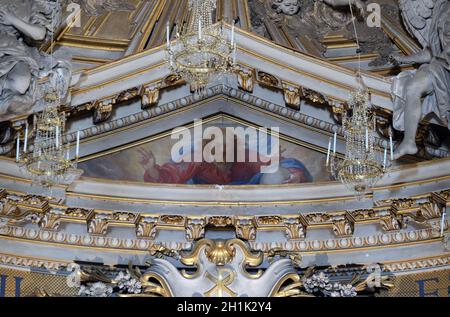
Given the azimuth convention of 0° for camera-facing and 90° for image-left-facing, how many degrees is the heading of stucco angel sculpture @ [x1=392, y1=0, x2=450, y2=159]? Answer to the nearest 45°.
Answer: approximately 45°

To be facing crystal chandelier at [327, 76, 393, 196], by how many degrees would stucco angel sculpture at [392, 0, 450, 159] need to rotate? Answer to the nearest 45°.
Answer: approximately 45° to its right

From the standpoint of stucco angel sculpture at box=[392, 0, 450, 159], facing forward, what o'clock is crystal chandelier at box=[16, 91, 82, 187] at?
The crystal chandelier is roughly at 1 o'clock from the stucco angel sculpture.

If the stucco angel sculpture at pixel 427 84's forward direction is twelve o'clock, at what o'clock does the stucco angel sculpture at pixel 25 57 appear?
the stucco angel sculpture at pixel 25 57 is roughly at 1 o'clock from the stucco angel sculpture at pixel 427 84.

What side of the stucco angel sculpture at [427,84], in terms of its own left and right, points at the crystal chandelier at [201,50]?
front
